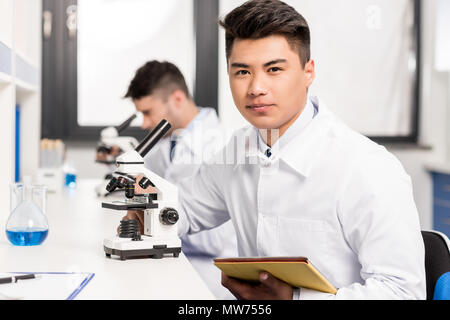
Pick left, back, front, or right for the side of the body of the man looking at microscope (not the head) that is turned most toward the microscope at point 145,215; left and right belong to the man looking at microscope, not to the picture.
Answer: left

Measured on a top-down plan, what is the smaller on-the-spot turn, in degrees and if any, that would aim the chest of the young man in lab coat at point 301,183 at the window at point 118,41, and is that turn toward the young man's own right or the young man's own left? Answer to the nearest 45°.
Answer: approximately 90° to the young man's own right

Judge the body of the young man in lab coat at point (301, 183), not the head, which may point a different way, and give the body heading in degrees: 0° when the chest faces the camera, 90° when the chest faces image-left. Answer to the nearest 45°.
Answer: approximately 45°

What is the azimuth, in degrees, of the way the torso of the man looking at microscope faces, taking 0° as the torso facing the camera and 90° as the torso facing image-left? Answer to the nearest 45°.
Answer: approximately 90°

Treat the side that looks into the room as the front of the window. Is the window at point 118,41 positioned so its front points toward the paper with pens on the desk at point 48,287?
yes

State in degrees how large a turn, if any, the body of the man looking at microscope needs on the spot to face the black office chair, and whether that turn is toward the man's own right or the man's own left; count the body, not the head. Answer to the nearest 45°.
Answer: approximately 135° to the man's own left

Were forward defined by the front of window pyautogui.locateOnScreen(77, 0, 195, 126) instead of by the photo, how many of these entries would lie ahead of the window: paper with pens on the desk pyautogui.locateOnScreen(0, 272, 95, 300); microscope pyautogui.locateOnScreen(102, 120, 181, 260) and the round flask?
3

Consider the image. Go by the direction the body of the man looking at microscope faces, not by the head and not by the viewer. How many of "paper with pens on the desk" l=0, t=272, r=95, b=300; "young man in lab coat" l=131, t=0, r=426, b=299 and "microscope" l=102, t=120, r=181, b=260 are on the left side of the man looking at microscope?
3

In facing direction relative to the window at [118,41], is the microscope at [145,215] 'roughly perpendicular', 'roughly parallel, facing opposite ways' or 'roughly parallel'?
roughly perpendicular
